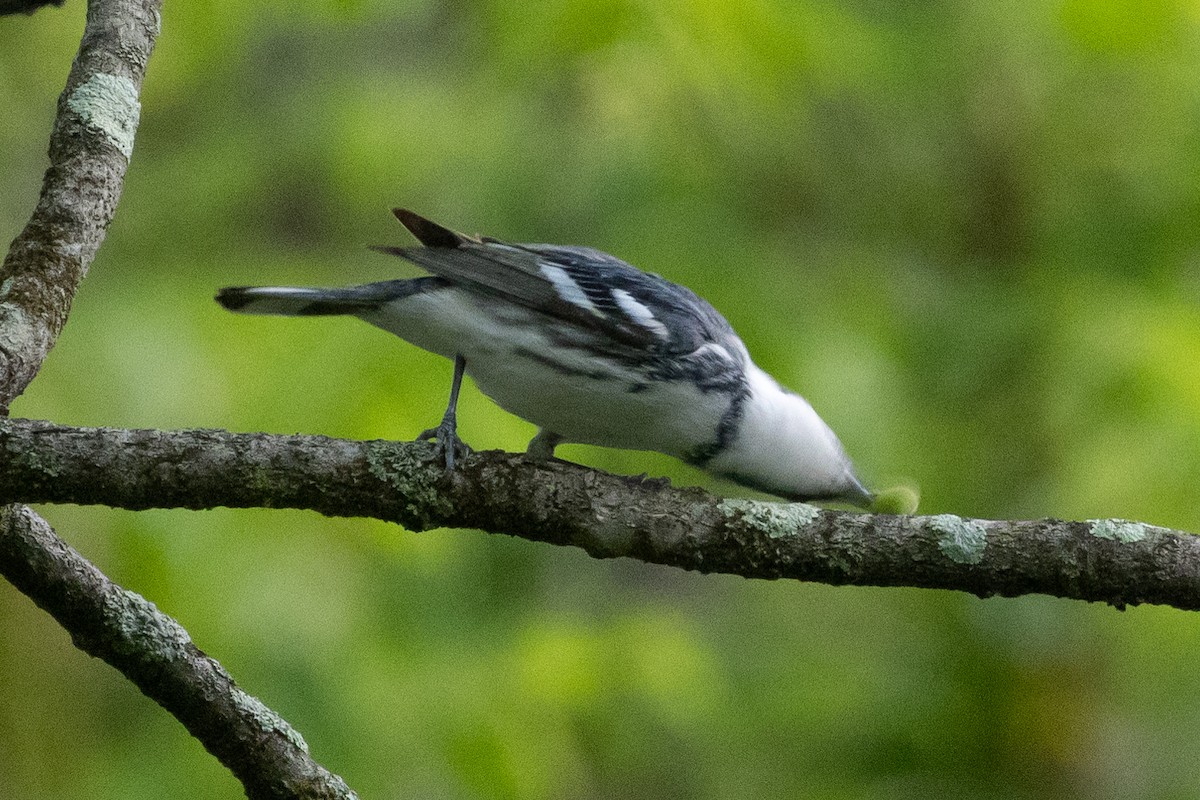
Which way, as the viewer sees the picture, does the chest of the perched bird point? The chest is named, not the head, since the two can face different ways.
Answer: to the viewer's right
